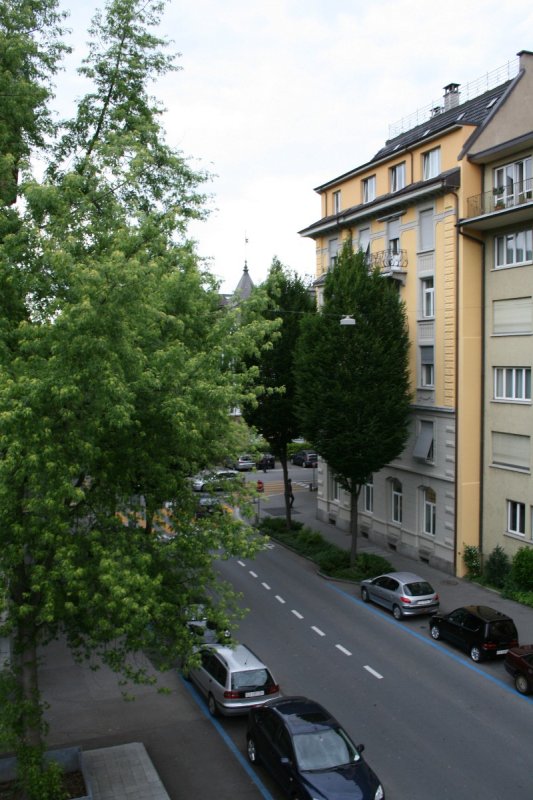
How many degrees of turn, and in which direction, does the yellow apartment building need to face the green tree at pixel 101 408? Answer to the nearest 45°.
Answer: approximately 45° to its left

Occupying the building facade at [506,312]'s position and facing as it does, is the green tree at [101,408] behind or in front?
in front

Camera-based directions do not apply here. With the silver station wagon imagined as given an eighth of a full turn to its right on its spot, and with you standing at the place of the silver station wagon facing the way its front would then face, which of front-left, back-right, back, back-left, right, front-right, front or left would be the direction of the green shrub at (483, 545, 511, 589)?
front-right

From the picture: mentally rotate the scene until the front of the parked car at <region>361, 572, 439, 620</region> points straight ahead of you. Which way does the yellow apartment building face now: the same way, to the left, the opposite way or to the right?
to the left

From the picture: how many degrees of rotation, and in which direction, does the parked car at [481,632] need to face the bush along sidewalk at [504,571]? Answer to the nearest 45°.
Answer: approximately 45° to its right

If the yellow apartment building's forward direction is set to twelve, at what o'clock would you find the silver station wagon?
The silver station wagon is roughly at 11 o'clock from the yellow apartment building.

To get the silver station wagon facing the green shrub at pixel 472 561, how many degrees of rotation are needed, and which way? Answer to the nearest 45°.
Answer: approximately 90° to its right

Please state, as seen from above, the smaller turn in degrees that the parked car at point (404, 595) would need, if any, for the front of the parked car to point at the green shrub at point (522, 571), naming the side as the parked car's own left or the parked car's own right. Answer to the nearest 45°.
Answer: approximately 90° to the parked car's own right

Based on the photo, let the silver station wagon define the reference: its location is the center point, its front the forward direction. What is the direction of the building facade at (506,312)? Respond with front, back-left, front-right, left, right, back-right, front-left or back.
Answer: right

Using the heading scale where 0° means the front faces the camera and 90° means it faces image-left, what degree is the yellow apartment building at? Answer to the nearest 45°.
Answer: approximately 45°

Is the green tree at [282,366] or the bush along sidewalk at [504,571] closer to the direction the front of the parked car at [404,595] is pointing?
the green tree

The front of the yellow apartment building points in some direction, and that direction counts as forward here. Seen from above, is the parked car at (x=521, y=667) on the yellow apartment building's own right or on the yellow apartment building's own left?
on the yellow apartment building's own left

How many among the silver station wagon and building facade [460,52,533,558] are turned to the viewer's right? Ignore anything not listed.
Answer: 0

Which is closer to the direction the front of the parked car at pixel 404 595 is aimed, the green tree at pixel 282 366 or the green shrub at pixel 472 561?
the green tree
